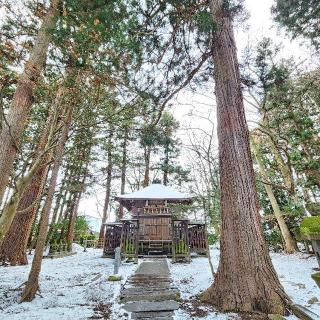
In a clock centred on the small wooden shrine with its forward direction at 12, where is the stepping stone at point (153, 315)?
The stepping stone is roughly at 12 o'clock from the small wooden shrine.

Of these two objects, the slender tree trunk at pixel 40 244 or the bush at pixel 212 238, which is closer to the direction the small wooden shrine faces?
the slender tree trunk

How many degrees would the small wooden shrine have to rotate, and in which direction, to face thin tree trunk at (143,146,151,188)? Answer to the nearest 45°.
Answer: approximately 180°

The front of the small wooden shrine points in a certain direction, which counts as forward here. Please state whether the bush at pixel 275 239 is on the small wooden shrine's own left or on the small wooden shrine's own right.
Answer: on the small wooden shrine's own left

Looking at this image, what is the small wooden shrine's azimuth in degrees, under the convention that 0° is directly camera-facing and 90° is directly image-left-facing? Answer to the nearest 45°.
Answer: approximately 0°
